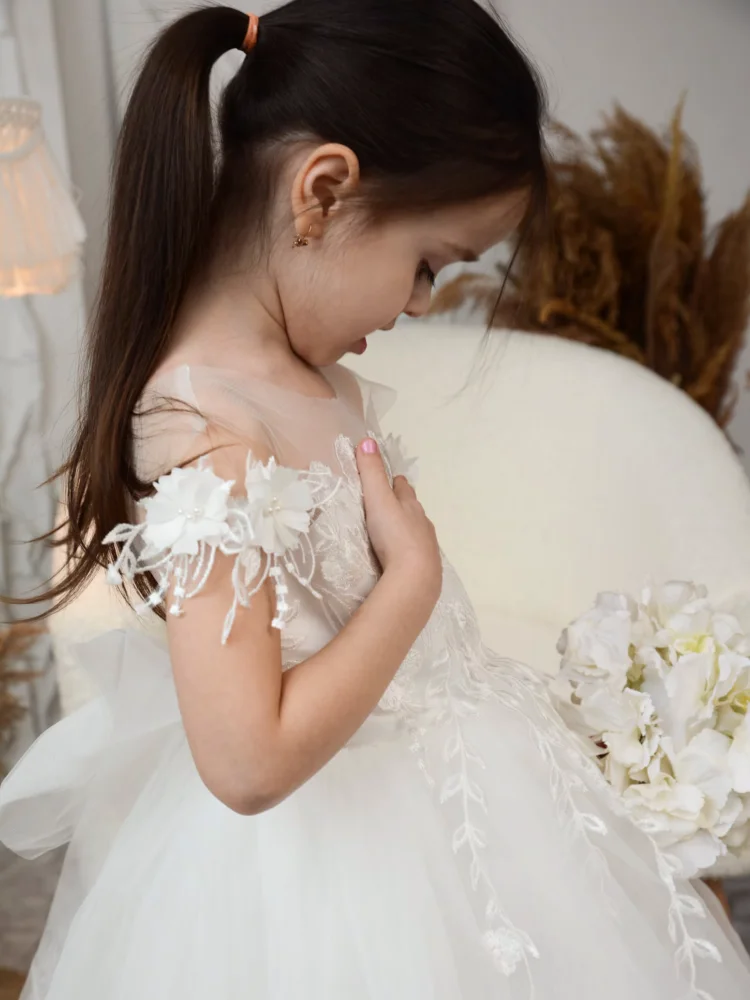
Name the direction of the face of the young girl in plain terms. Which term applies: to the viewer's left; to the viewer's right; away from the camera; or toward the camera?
to the viewer's right

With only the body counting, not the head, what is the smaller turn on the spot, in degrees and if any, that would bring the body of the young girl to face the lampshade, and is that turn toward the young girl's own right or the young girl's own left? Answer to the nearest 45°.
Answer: approximately 135° to the young girl's own left

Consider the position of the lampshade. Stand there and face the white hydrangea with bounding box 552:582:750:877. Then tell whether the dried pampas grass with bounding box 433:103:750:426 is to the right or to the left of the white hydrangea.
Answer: left

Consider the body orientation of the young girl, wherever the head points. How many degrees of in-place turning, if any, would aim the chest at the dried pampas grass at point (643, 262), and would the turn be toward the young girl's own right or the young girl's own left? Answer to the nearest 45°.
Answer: approximately 45° to the young girl's own left

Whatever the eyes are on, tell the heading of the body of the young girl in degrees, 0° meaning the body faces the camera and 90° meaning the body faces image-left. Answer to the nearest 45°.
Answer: approximately 270°
